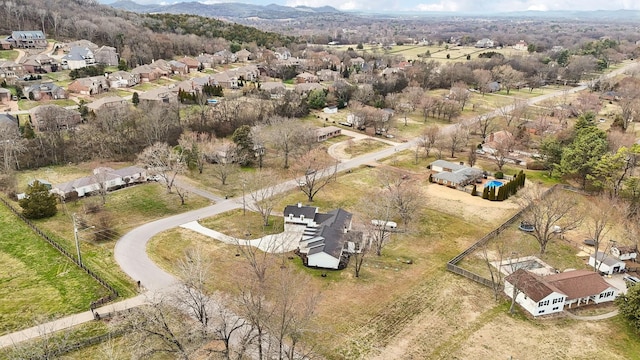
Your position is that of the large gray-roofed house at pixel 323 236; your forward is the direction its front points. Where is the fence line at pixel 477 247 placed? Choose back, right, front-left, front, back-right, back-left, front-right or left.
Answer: back

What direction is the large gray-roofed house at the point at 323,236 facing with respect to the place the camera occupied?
facing to the left of the viewer

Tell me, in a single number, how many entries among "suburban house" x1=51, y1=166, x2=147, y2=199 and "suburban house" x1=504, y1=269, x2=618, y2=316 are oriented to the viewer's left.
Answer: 0

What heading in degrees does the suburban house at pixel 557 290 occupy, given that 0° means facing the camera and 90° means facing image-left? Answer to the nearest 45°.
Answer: approximately 315°

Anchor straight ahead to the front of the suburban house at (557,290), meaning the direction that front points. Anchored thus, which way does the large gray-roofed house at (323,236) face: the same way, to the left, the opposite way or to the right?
to the right

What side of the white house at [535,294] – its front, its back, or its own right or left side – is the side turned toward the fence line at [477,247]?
back

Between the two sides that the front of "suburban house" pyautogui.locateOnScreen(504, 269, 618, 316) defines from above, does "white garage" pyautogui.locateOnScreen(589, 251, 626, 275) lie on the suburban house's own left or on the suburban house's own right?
on the suburban house's own left

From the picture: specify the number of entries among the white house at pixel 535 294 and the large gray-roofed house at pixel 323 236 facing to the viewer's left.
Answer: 1

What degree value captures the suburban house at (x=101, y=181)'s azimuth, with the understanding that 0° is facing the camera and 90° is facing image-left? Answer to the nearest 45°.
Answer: approximately 315°

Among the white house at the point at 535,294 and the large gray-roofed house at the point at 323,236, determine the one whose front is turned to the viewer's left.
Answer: the large gray-roofed house
